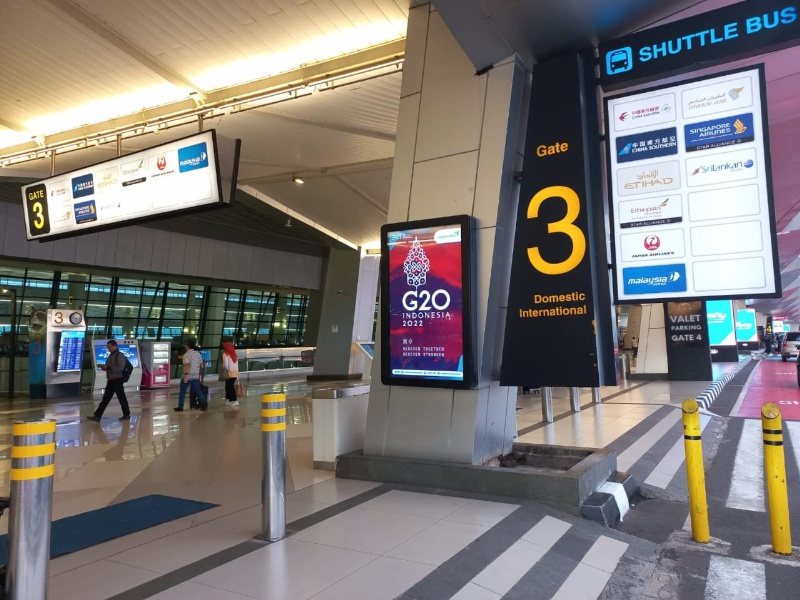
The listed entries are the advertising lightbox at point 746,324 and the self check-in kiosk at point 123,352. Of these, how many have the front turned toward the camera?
2

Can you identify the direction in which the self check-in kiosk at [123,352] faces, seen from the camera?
facing the viewer

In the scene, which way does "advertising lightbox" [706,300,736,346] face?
toward the camera

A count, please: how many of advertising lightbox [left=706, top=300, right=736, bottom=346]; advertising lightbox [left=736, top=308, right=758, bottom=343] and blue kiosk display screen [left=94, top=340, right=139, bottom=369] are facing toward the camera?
3

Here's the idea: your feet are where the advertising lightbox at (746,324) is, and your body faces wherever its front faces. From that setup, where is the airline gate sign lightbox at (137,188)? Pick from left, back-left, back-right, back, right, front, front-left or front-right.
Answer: front

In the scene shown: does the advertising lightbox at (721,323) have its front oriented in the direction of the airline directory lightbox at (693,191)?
yes

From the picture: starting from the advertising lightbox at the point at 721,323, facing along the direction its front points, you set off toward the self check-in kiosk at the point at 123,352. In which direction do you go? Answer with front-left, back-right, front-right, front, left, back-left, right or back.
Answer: front-right

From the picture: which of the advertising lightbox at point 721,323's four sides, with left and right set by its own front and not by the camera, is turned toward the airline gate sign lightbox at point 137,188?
front

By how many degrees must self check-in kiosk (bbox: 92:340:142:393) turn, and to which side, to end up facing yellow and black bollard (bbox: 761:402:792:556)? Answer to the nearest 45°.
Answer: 0° — it already faces it

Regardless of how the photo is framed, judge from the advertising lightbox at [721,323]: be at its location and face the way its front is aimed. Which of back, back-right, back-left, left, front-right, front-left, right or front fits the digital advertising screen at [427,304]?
front

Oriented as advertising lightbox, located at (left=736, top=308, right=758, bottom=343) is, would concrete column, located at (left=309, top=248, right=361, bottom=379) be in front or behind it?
in front

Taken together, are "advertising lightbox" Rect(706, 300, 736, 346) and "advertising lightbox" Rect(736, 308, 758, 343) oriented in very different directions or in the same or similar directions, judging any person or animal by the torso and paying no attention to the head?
same or similar directions

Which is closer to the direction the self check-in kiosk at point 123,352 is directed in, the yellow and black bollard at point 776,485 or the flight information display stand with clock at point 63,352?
the yellow and black bollard

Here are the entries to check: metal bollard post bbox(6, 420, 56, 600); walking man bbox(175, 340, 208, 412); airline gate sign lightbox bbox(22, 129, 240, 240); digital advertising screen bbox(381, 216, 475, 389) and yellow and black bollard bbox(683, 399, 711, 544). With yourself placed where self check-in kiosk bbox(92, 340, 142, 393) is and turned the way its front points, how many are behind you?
0

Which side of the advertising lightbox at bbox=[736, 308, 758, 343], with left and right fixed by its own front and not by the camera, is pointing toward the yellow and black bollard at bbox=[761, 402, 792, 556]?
front

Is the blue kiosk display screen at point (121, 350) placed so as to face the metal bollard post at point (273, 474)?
yes

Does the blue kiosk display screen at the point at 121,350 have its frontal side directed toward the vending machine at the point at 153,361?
no

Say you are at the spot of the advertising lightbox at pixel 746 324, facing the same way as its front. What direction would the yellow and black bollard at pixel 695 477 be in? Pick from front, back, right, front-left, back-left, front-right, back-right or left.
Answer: front

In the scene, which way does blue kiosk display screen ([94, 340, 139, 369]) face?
toward the camera

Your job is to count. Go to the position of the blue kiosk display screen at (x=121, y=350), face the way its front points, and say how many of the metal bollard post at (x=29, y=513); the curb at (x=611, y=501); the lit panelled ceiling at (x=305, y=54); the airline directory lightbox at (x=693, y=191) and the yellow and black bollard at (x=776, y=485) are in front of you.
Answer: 5

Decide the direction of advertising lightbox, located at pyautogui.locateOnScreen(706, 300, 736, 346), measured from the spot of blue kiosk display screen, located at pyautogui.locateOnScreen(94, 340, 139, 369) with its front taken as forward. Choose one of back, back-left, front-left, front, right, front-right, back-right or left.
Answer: left
